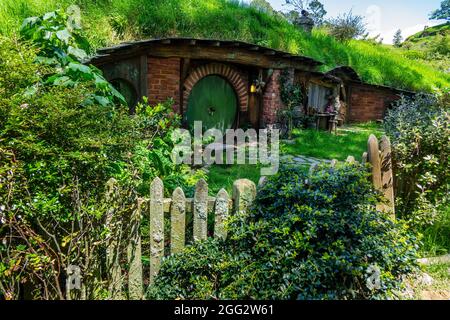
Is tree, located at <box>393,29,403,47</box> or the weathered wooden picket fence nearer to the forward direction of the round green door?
the weathered wooden picket fence

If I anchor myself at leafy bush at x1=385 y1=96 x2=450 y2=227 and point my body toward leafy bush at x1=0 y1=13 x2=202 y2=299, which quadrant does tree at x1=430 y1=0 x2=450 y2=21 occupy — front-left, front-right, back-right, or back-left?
back-right

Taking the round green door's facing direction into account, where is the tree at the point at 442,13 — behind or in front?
behind

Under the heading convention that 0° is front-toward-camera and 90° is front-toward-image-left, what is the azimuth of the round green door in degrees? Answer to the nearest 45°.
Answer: approximately 0°

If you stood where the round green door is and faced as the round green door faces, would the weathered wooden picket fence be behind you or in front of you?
in front

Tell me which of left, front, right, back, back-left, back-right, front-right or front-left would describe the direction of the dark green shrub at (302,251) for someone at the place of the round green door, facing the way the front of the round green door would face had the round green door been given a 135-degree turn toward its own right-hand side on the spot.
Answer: back-left

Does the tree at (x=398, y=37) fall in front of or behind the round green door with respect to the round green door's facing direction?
behind

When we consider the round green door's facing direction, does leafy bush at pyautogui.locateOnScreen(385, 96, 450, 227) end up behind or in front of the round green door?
in front

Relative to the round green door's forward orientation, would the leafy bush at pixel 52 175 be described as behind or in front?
in front
